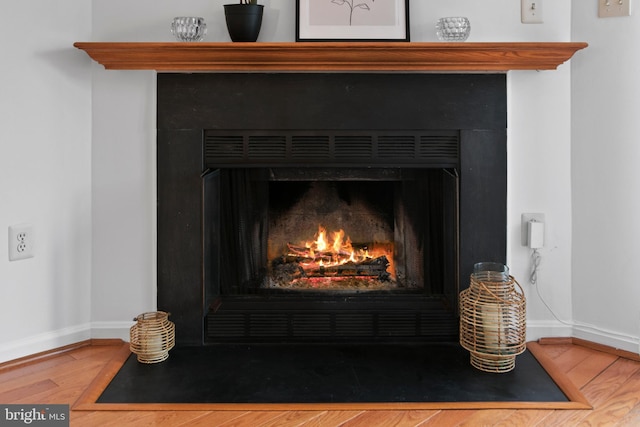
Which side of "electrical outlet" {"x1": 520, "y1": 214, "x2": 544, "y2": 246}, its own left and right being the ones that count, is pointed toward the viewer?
front

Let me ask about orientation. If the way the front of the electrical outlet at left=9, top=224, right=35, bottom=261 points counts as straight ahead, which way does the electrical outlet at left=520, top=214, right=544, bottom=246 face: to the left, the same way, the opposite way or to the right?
to the right

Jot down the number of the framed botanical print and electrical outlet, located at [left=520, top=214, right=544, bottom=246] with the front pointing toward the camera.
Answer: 2

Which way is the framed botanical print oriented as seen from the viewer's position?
toward the camera

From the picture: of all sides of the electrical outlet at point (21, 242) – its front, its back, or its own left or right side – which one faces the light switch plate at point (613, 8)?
front

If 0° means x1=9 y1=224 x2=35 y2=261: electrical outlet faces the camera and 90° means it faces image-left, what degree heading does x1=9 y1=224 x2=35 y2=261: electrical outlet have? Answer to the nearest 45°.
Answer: approximately 315°
